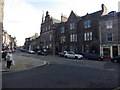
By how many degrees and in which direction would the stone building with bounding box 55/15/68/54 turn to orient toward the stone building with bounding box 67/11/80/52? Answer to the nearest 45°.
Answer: approximately 90° to its left

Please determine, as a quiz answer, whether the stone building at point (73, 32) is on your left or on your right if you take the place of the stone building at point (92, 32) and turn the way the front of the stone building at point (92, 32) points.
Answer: on your right

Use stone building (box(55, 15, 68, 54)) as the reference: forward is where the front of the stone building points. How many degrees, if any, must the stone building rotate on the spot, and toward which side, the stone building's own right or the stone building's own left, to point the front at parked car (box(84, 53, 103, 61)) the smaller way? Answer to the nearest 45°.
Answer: approximately 45° to the stone building's own left

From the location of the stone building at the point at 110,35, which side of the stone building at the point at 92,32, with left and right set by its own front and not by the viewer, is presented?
left

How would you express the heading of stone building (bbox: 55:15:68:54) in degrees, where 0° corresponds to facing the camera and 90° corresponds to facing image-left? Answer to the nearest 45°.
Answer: approximately 45°

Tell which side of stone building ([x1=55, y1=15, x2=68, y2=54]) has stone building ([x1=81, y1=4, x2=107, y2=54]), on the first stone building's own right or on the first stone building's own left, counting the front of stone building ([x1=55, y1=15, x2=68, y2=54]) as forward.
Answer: on the first stone building's own left

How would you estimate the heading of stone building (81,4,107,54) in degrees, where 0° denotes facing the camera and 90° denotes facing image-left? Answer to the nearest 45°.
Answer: approximately 45°

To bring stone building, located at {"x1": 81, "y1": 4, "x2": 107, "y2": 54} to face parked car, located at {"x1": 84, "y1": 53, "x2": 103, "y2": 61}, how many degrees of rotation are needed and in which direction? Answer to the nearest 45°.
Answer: approximately 45° to its left

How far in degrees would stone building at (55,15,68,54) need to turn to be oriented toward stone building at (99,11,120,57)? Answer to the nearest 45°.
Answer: approximately 90° to its left
